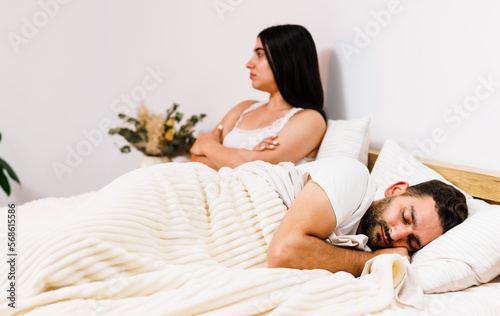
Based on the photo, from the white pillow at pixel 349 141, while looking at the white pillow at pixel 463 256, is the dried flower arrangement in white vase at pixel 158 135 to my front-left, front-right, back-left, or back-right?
back-right

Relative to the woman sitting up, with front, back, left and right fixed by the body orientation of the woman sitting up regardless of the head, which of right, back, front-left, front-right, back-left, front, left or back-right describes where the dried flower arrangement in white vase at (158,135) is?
right

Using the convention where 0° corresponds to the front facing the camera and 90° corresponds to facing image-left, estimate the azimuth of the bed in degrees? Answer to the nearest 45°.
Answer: approximately 90°

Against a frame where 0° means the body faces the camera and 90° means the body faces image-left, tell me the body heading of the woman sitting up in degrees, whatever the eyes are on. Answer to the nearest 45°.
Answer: approximately 45°

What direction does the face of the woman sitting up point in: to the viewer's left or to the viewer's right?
to the viewer's left

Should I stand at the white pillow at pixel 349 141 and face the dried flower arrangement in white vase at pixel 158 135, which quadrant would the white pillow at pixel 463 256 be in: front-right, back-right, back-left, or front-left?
back-left

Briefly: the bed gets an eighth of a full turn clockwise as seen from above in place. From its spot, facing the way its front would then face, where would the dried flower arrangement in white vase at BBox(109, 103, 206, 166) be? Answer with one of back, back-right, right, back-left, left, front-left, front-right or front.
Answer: front-right
